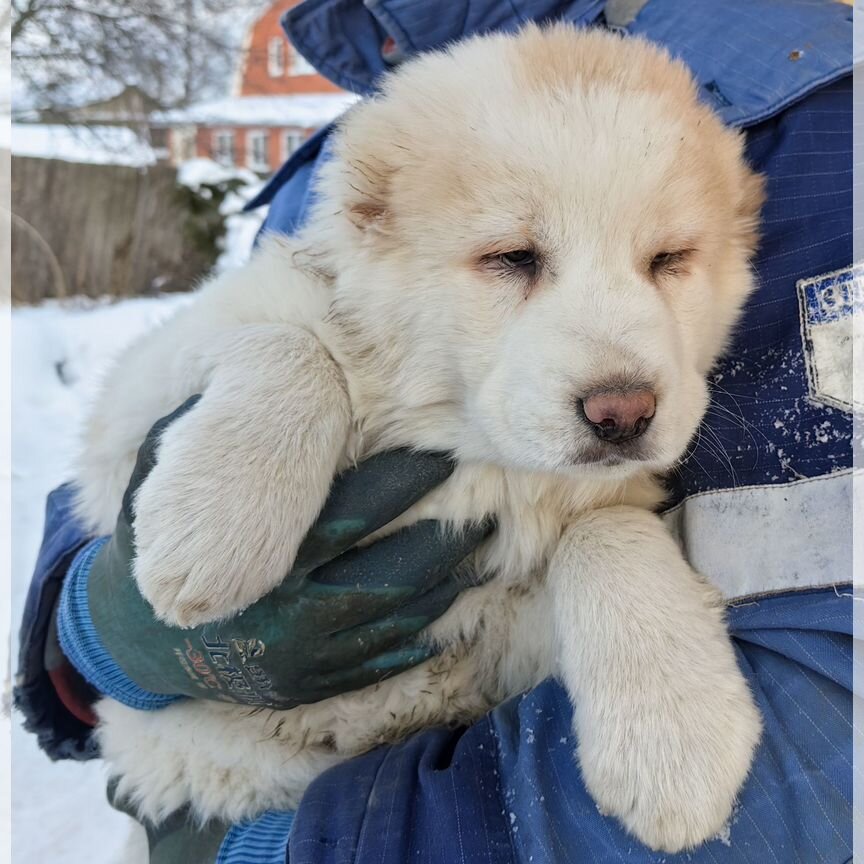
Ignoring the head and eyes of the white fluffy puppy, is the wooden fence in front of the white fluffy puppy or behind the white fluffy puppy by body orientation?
behind

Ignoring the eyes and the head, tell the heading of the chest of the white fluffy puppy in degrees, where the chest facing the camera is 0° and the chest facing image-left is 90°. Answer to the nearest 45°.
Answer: approximately 315°

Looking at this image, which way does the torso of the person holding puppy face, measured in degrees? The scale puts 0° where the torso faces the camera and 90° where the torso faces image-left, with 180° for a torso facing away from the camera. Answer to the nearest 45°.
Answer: approximately 0°

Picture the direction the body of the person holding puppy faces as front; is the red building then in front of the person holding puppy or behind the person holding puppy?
behind

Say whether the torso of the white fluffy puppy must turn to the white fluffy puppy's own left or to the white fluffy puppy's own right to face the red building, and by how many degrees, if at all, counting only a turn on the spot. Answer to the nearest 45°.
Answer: approximately 135° to the white fluffy puppy's own left
